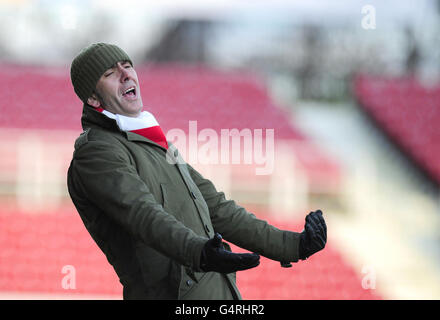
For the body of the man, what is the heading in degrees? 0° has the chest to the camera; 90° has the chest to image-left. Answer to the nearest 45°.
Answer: approximately 315°

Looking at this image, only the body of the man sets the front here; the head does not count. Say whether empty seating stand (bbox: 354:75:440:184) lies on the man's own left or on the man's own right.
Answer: on the man's own left
